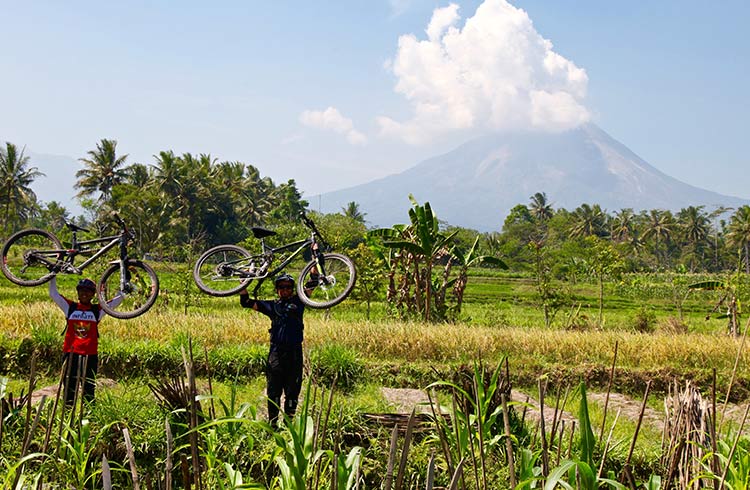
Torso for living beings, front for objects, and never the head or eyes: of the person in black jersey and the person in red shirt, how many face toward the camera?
2

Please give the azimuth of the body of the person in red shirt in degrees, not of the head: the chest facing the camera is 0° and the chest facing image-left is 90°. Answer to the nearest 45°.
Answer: approximately 0°

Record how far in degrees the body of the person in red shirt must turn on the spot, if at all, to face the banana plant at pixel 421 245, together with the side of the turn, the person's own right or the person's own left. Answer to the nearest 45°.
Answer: approximately 135° to the person's own left

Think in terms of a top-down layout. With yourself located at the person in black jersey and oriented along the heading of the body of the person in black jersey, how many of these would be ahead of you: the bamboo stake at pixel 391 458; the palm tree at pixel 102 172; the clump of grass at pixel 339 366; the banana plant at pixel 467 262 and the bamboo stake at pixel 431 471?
2

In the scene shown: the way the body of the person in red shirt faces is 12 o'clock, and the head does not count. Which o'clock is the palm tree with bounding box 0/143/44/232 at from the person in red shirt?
The palm tree is roughly at 6 o'clock from the person in red shirt.

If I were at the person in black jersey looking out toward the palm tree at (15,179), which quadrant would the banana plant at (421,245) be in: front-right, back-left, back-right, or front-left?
front-right

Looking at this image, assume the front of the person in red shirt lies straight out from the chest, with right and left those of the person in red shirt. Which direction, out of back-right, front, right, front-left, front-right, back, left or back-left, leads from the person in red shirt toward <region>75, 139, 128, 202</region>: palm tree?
back

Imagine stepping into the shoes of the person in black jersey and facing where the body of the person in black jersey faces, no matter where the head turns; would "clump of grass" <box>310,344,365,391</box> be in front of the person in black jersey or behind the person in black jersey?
behind

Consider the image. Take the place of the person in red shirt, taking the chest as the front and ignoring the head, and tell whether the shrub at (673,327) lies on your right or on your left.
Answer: on your left

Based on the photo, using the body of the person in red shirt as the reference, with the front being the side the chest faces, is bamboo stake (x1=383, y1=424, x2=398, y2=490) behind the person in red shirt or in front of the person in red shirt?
in front

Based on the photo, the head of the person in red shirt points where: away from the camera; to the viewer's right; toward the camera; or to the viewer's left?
toward the camera

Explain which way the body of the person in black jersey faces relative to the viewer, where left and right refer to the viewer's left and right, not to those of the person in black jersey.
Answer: facing the viewer

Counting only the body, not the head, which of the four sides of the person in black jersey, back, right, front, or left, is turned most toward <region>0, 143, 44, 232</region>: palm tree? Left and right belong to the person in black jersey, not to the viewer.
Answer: back

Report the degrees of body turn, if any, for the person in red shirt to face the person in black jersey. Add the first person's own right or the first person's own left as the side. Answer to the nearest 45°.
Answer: approximately 45° to the first person's own left

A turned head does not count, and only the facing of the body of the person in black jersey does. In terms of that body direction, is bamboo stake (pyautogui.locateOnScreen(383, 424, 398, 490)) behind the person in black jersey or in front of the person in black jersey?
in front

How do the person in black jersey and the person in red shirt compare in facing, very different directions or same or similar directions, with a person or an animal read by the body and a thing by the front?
same or similar directions

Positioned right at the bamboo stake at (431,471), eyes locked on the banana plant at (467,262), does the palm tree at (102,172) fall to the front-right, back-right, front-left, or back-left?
front-left

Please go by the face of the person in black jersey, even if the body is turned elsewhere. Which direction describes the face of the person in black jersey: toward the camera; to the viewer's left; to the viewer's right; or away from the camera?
toward the camera
